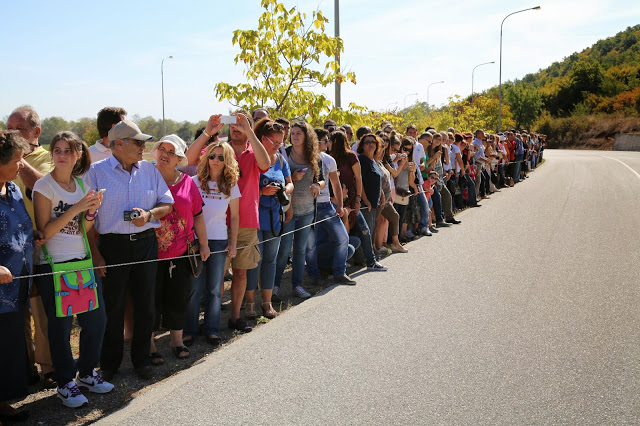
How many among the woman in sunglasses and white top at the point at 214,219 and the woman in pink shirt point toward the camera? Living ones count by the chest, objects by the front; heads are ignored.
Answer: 2

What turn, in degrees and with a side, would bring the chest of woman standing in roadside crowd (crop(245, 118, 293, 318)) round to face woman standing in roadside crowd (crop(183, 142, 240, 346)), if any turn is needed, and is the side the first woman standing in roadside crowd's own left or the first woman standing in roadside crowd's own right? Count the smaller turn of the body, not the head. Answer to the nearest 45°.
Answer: approximately 90° to the first woman standing in roadside crowd's own right

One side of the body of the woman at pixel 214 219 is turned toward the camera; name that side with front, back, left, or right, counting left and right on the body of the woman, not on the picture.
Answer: front

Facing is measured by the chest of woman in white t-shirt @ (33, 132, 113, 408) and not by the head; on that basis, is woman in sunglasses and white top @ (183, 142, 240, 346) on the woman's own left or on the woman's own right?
on the woman's own left

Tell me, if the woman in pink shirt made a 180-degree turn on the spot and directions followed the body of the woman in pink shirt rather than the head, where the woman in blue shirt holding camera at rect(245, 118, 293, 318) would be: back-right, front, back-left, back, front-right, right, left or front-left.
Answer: front-right

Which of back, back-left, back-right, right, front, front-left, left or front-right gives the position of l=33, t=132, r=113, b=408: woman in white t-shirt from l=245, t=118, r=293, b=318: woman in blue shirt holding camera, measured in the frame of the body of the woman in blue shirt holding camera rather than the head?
right

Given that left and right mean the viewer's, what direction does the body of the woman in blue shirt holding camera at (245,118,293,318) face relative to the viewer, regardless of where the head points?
facing the viewer and to the right of the viewer

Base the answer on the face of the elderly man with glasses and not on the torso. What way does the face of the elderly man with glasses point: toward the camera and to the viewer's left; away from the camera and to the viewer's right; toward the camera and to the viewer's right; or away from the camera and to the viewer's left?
toward the camera and to the viewer's right

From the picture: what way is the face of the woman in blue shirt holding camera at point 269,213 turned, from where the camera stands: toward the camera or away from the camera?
toward the camera

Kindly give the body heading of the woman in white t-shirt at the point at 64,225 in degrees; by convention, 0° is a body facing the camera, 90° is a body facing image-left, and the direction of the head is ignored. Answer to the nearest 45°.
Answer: approximately 315°

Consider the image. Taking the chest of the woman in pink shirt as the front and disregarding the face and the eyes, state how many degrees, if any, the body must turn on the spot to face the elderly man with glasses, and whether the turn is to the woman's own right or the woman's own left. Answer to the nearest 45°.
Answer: approximately 45° to the woman's own right
